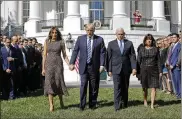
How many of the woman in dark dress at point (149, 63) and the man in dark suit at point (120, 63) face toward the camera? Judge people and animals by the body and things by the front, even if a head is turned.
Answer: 2

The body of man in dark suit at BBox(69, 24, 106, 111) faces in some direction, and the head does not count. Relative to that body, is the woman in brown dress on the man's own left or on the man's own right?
on the man's own right

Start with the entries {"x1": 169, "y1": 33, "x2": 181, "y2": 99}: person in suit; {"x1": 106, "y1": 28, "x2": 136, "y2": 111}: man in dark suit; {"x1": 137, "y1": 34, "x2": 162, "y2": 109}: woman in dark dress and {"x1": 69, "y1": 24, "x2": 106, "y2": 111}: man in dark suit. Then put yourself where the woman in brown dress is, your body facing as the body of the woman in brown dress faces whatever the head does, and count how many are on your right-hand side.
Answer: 0

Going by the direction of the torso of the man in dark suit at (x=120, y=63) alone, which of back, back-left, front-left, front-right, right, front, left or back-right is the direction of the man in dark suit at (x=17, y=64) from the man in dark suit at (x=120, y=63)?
back-right

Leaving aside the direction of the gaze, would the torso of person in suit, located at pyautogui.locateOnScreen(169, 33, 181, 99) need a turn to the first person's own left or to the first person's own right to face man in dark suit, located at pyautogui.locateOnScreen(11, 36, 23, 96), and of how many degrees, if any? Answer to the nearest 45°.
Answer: approximately 45° to the first person's own right

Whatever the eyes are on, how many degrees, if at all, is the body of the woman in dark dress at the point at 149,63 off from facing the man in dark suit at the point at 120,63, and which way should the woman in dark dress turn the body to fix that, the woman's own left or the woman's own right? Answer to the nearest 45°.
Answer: approximately 45° to the woman's own right

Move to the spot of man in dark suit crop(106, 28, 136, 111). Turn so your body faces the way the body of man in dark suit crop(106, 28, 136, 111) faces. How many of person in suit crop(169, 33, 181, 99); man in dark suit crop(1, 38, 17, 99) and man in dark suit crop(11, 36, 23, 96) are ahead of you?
0

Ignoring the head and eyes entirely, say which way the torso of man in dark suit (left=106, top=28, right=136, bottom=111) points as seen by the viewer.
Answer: toward the camera

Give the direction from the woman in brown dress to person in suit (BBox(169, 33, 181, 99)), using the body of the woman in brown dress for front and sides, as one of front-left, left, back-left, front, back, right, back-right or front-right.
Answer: back-left

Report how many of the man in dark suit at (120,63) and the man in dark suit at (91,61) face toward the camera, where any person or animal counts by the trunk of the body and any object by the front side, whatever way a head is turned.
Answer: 2

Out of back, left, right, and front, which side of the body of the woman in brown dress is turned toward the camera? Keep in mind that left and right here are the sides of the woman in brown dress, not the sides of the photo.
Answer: front

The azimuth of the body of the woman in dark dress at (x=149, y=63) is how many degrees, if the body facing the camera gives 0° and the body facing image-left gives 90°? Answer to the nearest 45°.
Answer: approximately 0°

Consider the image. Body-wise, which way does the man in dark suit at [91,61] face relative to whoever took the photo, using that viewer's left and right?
facing the viewer

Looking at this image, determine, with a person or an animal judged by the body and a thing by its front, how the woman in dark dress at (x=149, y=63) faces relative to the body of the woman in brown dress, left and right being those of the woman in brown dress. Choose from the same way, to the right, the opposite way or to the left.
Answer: the same way
